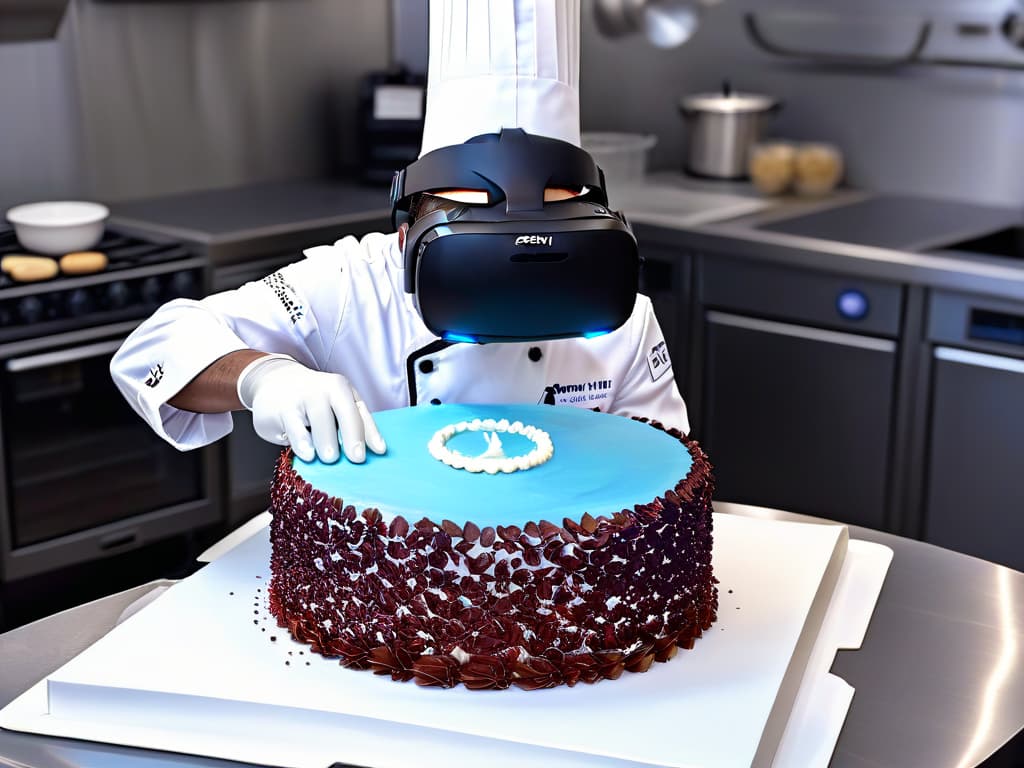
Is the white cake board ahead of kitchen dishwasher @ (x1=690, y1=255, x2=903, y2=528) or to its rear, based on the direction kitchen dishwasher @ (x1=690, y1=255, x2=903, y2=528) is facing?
ahead

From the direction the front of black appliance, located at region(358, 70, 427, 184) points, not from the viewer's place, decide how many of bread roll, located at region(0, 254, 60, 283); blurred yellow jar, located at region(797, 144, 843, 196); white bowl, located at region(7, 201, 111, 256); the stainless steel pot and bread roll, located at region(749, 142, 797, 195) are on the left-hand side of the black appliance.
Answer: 3

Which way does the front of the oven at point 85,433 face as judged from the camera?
facing the viewer and to the right of the viewer

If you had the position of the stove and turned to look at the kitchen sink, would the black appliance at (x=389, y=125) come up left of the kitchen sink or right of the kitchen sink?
left

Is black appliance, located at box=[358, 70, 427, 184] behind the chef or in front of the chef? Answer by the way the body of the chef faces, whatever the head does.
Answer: behind

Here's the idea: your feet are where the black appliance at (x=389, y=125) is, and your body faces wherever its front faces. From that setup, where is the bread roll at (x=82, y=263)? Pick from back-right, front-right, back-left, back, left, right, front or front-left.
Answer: front-right

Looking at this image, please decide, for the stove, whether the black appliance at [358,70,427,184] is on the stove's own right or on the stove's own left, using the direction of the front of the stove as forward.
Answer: on the stove's own left

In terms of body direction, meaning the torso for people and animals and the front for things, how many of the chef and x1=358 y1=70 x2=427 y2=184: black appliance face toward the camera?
2
